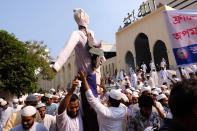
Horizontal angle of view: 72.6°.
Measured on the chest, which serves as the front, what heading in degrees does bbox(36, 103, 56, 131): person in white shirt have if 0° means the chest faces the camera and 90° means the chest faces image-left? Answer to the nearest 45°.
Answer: approximately 45°

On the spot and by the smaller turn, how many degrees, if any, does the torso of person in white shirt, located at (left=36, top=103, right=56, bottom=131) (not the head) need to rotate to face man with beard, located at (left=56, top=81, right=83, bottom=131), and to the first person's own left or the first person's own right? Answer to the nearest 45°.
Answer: approximately 45° to the first person's own left

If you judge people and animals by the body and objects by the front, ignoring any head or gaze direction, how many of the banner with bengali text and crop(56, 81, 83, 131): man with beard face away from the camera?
0

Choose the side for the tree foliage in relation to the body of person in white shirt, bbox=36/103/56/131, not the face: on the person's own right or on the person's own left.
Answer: on the person's own right

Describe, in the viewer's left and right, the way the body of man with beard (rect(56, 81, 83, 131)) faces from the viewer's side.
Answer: facing the viewer and to the right of the viewer
